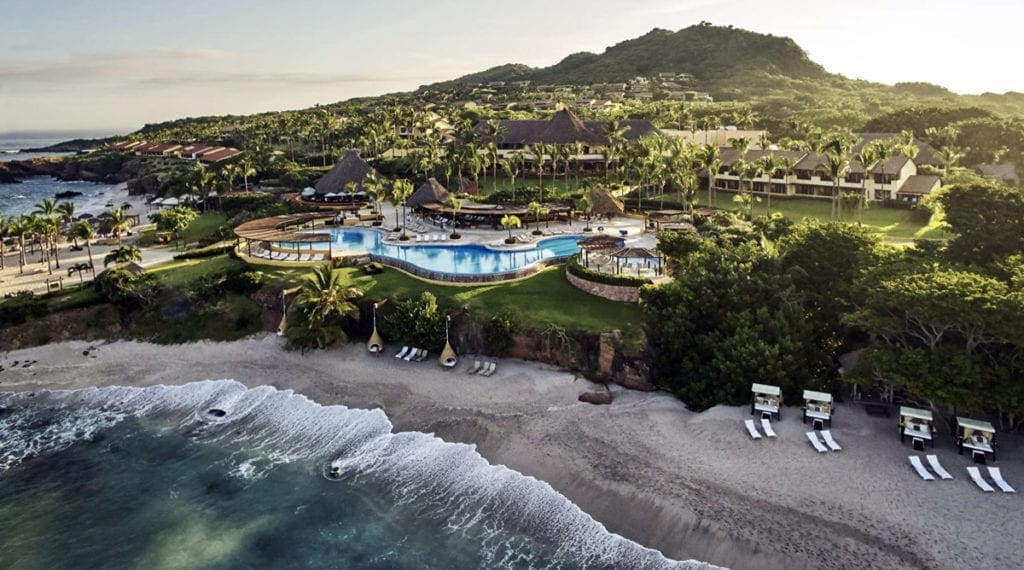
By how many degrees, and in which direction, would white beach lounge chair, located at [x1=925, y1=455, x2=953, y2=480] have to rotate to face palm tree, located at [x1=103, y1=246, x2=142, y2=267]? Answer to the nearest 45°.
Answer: approximately 135° to its right

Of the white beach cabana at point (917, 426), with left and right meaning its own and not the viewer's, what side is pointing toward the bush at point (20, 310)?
right

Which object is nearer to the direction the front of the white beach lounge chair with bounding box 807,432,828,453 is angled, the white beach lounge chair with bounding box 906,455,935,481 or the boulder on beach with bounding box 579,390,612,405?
the white beach lounge chair

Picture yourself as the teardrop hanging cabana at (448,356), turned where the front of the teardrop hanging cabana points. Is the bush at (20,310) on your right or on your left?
on your right

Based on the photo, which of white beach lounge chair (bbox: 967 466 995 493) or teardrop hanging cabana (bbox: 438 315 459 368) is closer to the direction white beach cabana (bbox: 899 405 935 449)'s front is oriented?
the white beach lounge chair

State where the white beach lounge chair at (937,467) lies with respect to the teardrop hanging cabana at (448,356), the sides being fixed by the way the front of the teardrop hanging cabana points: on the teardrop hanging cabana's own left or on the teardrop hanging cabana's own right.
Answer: on the teardrop hanging cabana's own left
